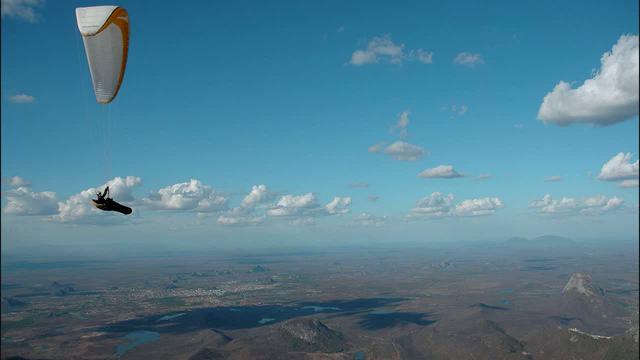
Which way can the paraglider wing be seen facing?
to the viewer's right
